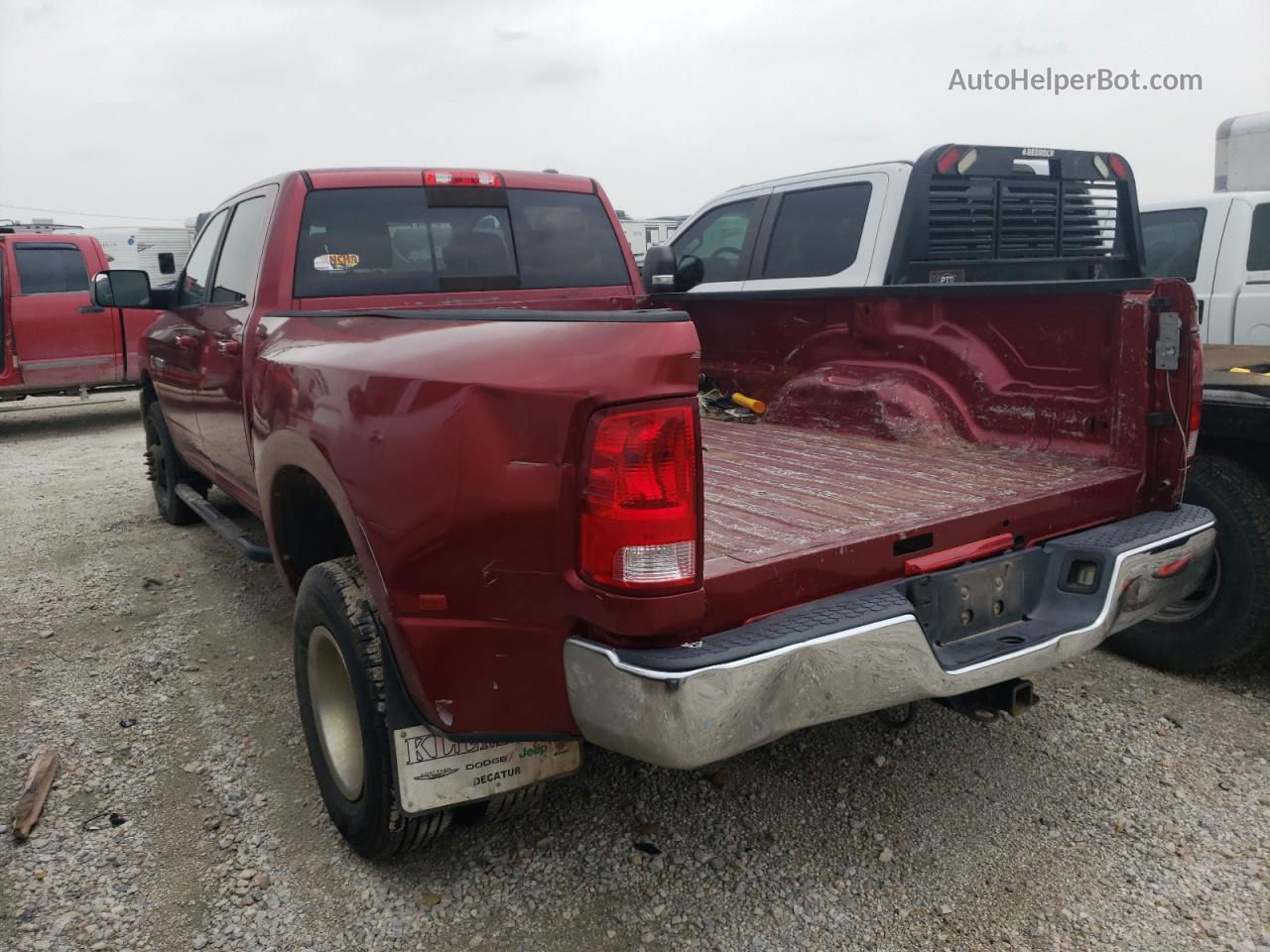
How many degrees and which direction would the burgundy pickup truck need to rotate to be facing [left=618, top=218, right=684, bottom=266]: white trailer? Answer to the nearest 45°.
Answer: approximately 45° to its right

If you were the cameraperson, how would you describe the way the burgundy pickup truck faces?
facing away from the viewer and to the left of the viewer

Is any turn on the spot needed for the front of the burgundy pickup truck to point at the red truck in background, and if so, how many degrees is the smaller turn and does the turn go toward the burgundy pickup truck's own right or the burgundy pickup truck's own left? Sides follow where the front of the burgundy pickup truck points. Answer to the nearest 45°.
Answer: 0° — it already faces it

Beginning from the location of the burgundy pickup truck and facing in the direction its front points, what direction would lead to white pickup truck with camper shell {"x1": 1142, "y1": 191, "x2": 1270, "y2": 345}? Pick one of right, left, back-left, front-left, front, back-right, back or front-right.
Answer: right

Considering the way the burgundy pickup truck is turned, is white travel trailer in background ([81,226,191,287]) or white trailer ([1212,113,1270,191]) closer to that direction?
the white travel trailer in background

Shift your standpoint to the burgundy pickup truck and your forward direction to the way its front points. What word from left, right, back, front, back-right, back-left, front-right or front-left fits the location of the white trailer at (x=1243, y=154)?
right

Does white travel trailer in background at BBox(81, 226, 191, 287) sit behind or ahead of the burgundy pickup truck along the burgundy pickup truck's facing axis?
ahead

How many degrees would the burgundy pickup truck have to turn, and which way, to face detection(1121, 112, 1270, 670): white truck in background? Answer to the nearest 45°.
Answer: approximately 90° to its right

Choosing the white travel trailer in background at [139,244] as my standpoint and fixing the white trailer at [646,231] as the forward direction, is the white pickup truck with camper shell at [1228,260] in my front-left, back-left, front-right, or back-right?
front-right

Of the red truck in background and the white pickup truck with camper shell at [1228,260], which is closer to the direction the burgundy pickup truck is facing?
the red truck in background
